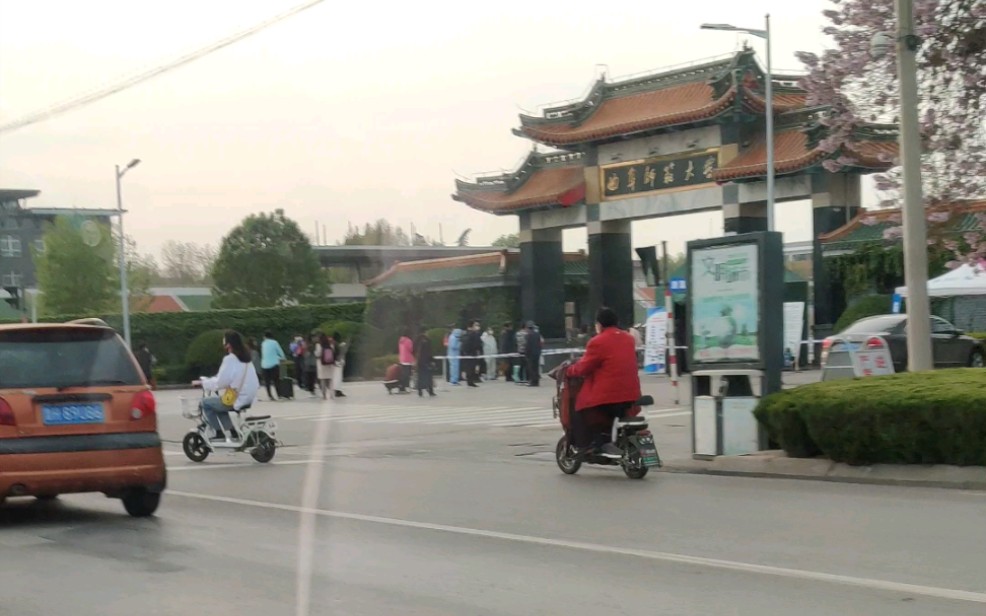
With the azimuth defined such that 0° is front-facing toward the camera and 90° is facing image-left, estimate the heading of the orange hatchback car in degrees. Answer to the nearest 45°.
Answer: approximately 180°

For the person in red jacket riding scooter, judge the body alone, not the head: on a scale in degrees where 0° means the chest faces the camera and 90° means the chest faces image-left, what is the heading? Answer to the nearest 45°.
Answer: approximately 135°

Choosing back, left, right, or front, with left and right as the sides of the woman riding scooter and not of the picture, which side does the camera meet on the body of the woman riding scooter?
left

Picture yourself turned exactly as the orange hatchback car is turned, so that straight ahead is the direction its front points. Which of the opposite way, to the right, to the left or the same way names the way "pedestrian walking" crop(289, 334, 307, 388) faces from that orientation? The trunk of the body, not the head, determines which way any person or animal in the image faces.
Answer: the opposite way

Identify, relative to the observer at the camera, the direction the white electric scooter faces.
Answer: facing to the left of the viewer

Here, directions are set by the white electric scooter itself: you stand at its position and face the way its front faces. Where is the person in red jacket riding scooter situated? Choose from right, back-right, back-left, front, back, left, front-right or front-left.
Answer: back-left

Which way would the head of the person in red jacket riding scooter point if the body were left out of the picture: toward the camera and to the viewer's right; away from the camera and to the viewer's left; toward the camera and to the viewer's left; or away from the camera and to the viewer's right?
away from the camera and to the viewer's left
